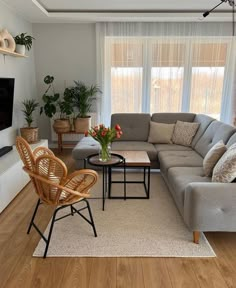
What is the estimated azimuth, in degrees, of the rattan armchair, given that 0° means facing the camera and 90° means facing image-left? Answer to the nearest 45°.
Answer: approximately 225°

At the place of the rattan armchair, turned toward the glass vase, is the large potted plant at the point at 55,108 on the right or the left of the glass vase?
left

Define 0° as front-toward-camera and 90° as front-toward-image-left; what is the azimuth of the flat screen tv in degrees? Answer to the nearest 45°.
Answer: approximately 315°

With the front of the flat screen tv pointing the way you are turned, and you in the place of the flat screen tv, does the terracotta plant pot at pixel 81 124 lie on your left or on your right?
on your left
